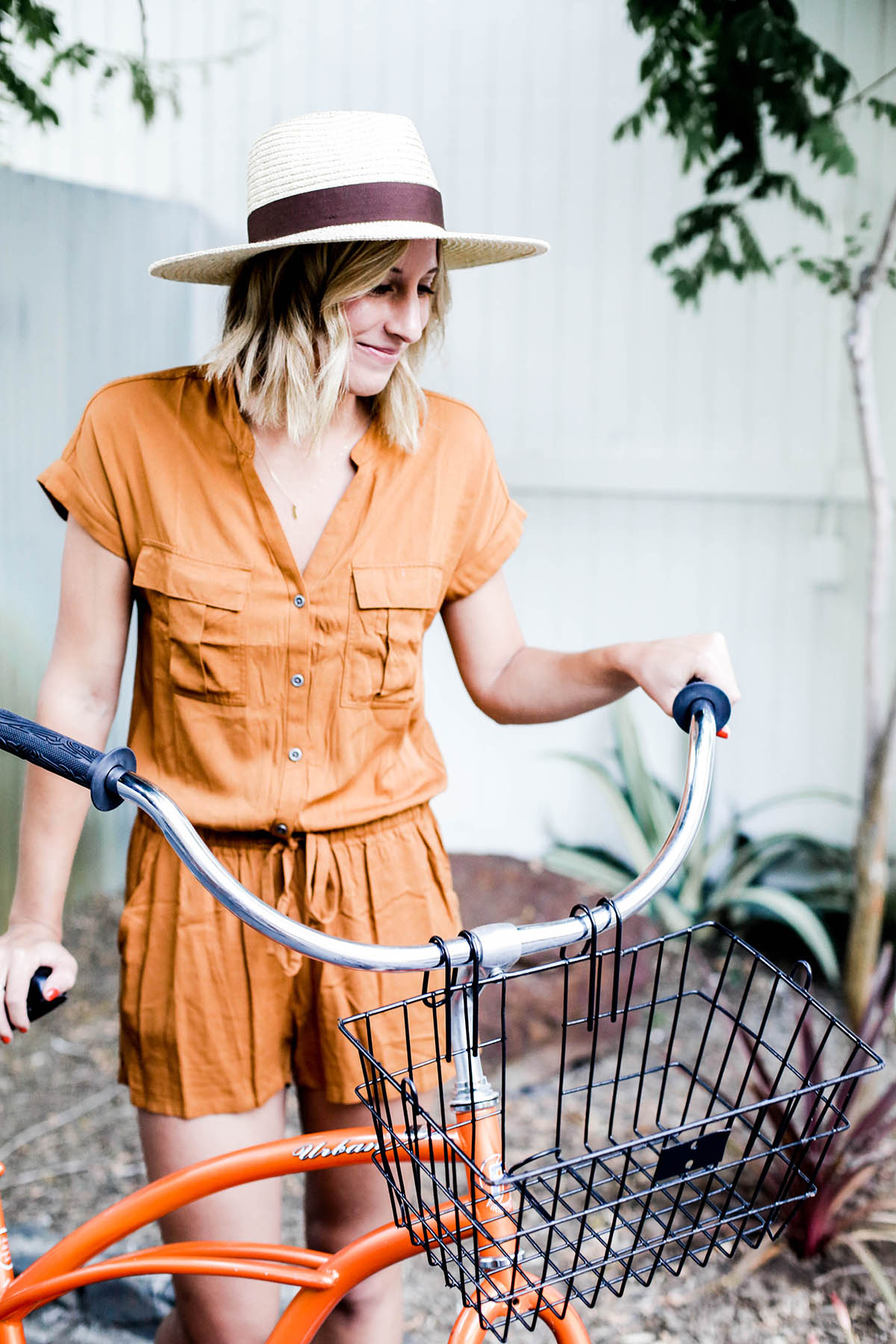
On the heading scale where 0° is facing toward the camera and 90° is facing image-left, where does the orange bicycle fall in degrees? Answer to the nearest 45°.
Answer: approximately 315°

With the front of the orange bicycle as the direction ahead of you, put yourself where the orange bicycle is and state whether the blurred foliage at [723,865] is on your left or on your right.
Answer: on your left

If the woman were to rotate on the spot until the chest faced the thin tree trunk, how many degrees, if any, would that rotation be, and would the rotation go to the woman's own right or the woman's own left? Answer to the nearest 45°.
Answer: approximately 135° to the woman's own left

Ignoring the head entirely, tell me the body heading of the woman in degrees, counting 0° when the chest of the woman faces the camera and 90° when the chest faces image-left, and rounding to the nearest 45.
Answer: approximately 0°

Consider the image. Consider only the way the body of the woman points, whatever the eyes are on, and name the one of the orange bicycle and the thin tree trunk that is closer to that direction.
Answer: the orange bicycle

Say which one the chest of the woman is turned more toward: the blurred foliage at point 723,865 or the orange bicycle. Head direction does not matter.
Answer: the orange bicycle
